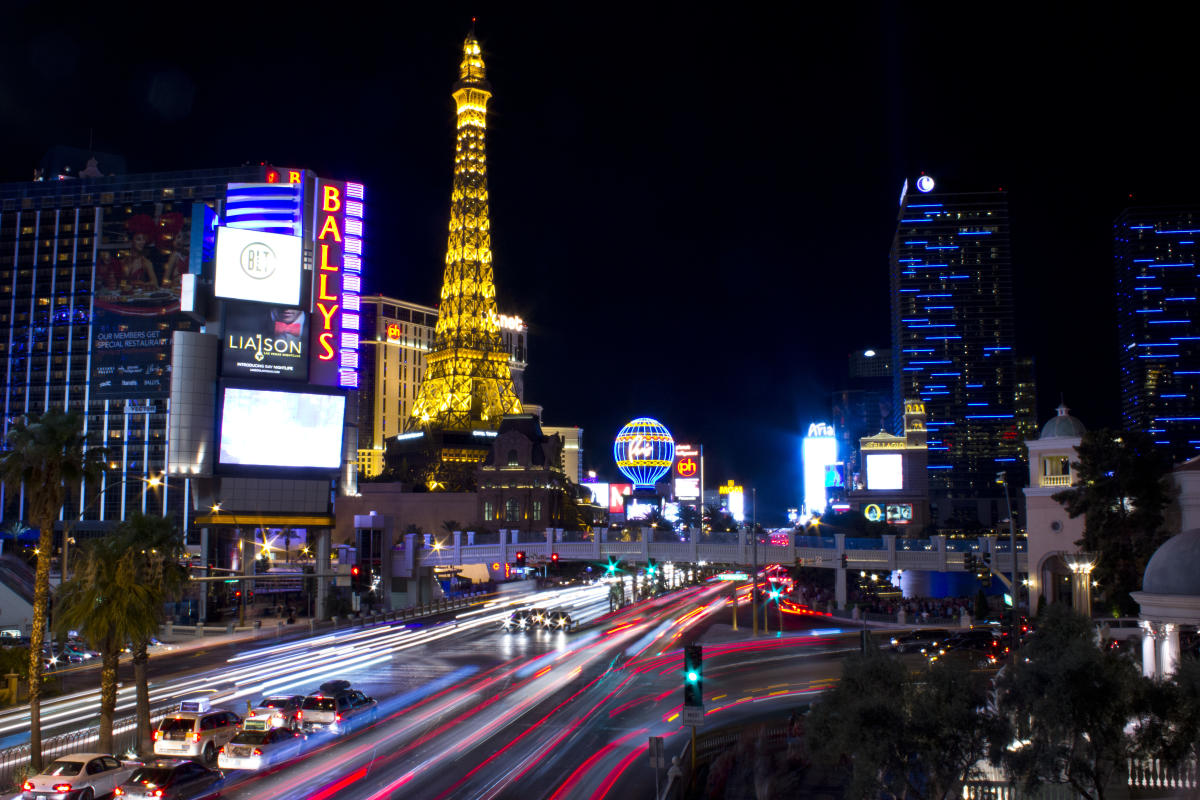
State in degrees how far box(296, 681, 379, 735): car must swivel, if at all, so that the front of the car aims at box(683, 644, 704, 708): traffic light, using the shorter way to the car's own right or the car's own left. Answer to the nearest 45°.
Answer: approximately 90° to the car's own right

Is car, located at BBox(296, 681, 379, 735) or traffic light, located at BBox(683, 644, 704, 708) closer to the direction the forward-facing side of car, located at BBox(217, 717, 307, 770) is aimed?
the car

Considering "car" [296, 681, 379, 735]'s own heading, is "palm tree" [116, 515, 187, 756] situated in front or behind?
behind

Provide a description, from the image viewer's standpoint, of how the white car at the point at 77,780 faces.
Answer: facing away from the viewer and to the right of the viewer

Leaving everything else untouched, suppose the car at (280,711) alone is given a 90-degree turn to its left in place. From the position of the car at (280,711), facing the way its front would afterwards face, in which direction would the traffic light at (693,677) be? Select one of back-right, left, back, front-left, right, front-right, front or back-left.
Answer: back

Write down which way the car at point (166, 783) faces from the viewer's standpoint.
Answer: facing away from the viewer and to the right of the viewer

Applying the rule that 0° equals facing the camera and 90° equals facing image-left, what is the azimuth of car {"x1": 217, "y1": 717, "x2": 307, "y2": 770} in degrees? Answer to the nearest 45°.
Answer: approximately 225°

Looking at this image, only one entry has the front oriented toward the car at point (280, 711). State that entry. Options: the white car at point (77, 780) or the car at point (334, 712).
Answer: the white car

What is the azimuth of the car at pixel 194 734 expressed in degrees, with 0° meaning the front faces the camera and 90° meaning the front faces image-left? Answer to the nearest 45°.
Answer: approximately 225°

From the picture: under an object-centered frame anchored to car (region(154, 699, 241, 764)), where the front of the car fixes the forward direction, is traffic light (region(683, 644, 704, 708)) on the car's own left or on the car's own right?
on the car's own right

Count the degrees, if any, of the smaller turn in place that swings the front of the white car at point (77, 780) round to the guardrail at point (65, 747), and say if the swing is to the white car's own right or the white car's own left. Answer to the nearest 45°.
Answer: approximately 45° to the white car's own left

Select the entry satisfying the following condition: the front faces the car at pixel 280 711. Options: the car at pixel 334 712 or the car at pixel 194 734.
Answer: the car at pixel 194 734

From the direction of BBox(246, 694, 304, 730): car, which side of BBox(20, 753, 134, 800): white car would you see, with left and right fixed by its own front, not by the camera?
front

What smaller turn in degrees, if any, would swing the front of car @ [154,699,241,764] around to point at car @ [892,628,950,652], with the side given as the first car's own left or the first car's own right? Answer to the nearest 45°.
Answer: approximately 45° to the first car's own right
